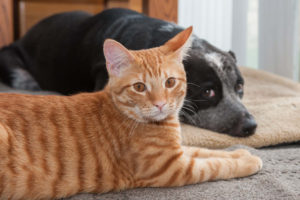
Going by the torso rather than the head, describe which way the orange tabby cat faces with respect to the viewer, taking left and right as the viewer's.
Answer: facing to the right of the viewer

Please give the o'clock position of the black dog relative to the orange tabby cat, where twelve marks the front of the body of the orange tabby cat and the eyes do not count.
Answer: The black dog is roughly at 9 o'clock from the orange tabby cat.
